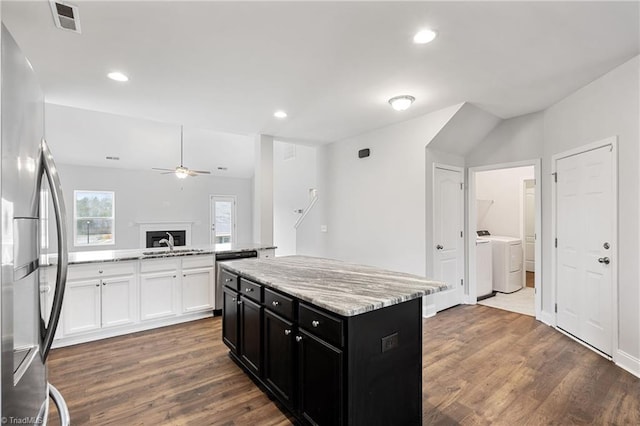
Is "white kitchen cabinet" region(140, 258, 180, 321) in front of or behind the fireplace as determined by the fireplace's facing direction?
in front

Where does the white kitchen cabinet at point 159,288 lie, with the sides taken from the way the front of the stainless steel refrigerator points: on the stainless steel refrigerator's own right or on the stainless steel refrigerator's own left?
on the stainless steel refrigerator's own left

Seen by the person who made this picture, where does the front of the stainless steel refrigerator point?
facing to the right of the viewer

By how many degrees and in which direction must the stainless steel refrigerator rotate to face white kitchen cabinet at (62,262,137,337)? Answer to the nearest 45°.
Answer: approximately 90° to its left

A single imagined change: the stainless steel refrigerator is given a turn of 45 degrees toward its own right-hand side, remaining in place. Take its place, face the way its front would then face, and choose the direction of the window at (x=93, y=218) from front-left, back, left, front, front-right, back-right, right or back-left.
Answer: back-left

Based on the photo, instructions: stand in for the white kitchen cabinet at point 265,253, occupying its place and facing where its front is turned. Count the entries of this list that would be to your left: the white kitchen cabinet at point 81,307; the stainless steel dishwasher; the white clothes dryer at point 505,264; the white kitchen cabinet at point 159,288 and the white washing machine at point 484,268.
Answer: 2

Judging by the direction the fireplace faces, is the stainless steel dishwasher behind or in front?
in front

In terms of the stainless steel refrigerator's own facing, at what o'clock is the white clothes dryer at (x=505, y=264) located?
The white clothes dryer is roughly at 12 o'clock from the stainless steel refrigerator.

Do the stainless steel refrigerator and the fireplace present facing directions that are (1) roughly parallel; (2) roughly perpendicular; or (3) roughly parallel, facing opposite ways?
roughly perpendicular

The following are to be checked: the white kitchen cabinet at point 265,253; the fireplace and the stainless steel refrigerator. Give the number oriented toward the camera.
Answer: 2

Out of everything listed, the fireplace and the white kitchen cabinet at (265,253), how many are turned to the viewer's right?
0

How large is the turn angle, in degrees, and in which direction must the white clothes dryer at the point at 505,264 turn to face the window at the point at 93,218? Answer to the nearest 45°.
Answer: approximately 135° to its right

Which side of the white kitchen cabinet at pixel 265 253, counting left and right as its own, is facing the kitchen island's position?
front

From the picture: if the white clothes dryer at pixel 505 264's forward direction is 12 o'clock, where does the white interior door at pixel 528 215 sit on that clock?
The white interior door is roughly at 8 o'clock from the white clothes dryer.

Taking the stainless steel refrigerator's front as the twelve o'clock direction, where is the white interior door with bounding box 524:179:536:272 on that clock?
The white interior door is roughly at 12 o'clock from the stainless steel refrigerator.
